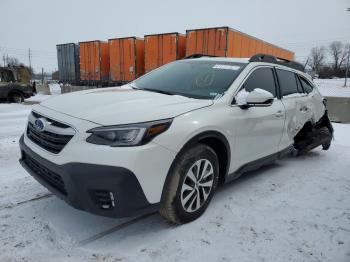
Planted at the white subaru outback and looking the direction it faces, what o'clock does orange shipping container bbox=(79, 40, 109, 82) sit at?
The orange shipping container is roughly at 4 o'clock from the white subaru outback.

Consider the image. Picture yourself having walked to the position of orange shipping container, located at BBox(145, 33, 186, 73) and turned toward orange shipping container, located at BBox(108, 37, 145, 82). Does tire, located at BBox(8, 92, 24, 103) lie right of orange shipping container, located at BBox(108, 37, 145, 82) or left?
left

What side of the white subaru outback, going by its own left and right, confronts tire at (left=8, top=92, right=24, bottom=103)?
right

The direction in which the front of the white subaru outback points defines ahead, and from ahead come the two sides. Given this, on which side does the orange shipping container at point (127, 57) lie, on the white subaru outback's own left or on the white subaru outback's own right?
on the white subaru outback's own right

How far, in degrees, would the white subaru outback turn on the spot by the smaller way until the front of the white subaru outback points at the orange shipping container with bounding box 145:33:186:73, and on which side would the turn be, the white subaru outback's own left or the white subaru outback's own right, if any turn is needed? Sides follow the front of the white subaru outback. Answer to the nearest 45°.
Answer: approximately 135° to the white subaru outback's own right

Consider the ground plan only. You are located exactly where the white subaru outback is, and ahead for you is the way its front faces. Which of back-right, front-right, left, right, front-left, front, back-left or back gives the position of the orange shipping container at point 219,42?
back-right

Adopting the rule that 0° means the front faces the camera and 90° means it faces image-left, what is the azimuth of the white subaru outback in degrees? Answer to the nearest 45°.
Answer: approximately 45°
